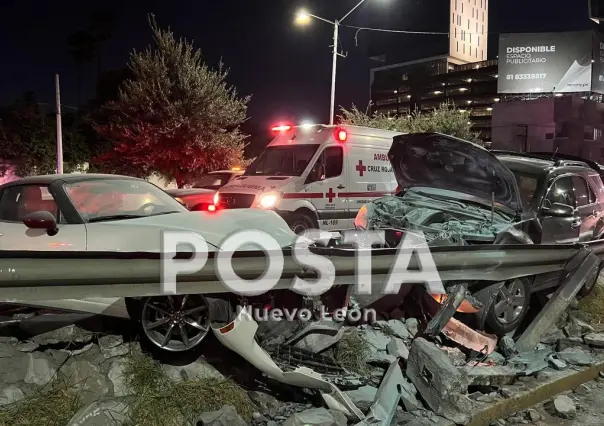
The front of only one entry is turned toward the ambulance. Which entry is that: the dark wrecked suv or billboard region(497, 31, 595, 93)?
the billboard

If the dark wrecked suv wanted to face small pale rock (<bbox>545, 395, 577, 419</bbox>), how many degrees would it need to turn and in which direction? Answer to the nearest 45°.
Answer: approximately 45° to its left

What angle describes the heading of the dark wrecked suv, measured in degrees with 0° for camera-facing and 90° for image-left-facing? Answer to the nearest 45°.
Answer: approximately 45°

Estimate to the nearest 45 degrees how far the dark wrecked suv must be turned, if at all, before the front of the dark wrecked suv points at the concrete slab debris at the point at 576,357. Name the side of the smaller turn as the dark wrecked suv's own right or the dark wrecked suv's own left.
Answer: approximately 90° to the dark wrecked suv's own left

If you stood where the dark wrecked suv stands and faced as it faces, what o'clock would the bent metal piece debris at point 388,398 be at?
The bent metal piece debris is roughly at 11 o'clock from the dark wrecked suv.

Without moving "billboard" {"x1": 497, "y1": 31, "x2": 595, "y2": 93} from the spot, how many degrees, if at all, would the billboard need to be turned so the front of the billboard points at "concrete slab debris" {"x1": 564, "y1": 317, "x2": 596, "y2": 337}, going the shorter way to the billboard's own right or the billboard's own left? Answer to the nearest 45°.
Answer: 0° — it already faces it

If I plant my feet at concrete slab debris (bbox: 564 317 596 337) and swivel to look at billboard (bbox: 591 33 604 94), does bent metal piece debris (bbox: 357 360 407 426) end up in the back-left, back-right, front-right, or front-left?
back-left

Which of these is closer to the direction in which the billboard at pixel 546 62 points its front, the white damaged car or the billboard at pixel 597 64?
the white damaged car

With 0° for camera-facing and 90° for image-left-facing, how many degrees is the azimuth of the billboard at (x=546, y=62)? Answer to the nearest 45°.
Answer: approximately 0°

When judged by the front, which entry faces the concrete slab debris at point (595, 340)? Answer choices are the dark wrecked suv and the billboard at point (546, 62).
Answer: the billboard
